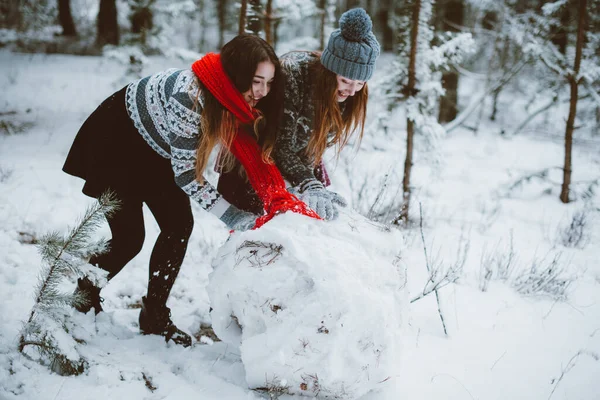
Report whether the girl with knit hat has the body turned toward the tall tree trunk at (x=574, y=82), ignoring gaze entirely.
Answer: no

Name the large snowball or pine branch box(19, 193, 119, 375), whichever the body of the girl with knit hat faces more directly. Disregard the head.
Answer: the large snowball

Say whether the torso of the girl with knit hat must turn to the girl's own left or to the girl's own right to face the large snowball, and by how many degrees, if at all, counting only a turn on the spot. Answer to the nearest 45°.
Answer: approximately 45° to the girl's own right

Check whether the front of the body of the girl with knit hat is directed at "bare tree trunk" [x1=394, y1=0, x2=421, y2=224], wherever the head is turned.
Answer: no

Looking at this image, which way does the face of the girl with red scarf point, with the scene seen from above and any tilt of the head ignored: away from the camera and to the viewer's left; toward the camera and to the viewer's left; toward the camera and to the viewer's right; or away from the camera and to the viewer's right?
toward the camera and to the viewer's right

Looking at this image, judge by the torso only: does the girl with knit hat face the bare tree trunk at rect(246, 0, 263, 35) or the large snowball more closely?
the large snowball

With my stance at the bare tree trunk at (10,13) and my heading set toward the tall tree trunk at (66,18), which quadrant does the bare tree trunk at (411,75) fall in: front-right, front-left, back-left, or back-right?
front-right

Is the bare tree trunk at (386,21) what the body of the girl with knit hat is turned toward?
no

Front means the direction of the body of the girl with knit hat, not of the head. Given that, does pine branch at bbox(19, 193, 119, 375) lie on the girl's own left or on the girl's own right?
on the girl's own right

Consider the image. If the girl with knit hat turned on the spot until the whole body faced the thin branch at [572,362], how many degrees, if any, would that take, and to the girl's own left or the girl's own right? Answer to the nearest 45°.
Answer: approximately 45° to the girl's own left

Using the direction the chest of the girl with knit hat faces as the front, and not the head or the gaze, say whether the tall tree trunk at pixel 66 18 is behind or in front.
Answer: behind

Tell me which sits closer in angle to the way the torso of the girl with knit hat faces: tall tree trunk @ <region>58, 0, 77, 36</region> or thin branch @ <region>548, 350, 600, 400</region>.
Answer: the thin branch
